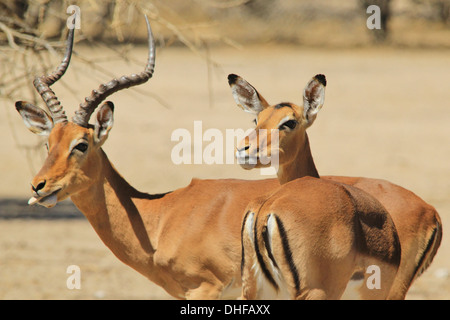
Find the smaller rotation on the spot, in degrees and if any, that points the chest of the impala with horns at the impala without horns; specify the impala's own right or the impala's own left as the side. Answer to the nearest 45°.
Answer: approximately 180°

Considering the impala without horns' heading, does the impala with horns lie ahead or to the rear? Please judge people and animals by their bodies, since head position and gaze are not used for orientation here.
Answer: ahead

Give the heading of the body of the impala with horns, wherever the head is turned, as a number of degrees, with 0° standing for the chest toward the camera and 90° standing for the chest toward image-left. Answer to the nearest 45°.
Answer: approximately 90°
